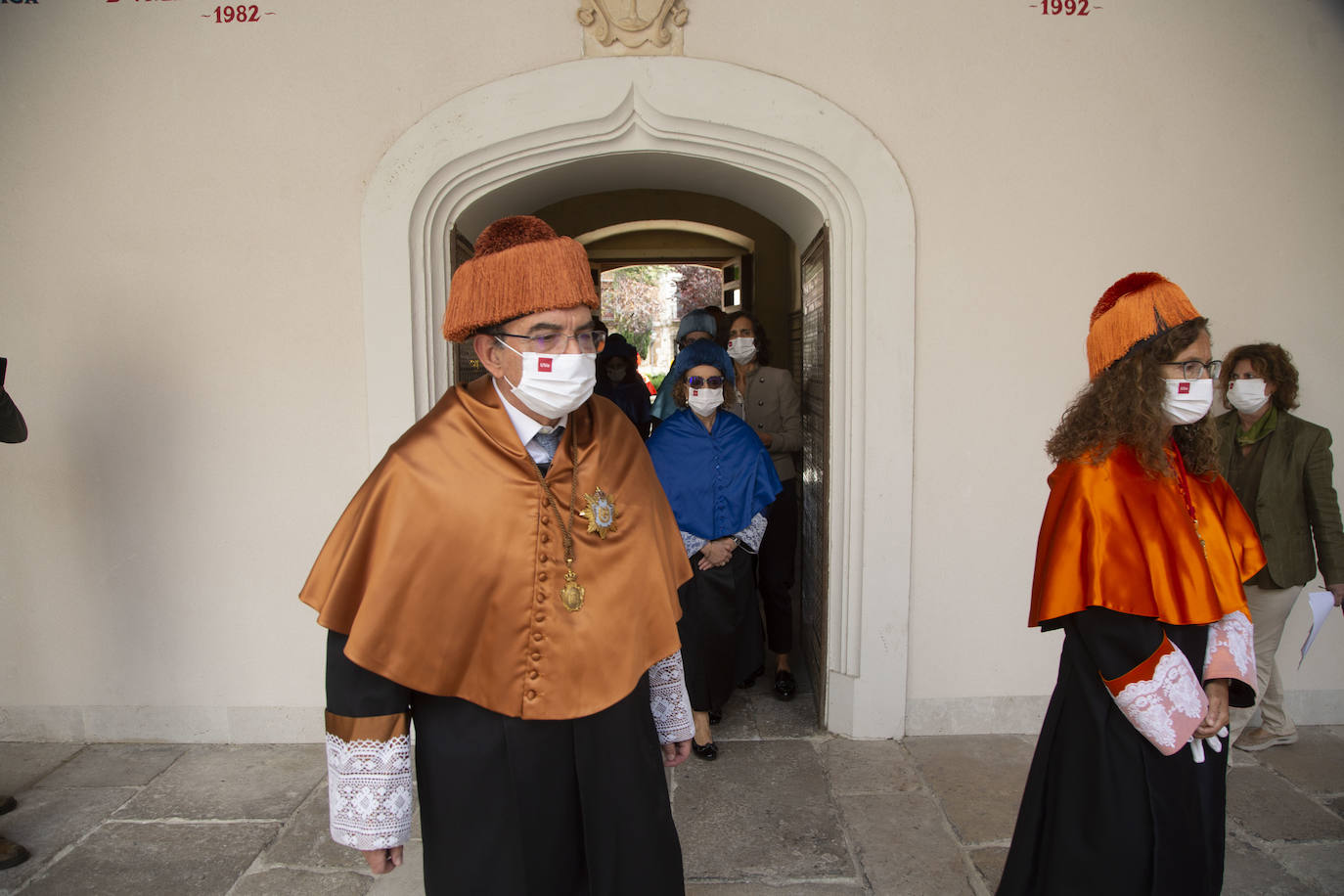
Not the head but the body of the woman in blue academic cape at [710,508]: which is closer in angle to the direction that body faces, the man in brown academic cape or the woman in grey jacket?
the man in brown academic cape

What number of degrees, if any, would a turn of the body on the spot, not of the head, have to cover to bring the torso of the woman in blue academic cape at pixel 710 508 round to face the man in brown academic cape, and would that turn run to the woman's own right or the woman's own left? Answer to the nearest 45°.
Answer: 0° — they already face them

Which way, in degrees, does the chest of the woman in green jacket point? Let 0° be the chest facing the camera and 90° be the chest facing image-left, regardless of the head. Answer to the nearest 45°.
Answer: approximately 45°

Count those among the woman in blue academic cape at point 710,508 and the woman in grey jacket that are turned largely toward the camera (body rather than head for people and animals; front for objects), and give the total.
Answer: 2

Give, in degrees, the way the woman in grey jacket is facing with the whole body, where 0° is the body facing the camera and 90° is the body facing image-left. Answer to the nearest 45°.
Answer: approximately 0°
